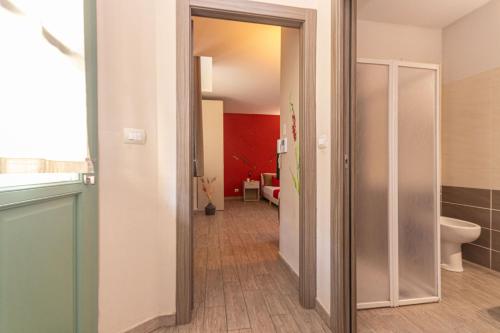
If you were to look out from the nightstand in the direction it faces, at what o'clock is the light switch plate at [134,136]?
The light switch plate is roughly at 12 o'clock from the nightstand.

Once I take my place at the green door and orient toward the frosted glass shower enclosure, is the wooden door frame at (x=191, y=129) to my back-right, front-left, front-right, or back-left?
front-left

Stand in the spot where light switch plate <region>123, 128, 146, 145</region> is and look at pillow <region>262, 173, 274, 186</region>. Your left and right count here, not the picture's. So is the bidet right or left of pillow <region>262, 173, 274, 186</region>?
right

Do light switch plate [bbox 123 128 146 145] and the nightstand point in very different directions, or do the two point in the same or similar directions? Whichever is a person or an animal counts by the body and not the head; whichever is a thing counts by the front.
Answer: same or similar directions

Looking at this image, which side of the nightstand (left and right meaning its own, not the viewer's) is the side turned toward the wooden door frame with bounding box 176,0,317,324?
front

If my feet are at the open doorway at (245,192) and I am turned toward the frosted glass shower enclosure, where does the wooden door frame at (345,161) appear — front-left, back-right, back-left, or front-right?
front-right

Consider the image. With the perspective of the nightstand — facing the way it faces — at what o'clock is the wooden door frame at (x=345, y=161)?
The wooden door frame is roughly at 12 o'clock from the nightstand.

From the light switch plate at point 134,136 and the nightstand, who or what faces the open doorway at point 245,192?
the nightstand

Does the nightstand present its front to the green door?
yes

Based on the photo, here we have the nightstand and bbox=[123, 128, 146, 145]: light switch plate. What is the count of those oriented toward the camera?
2

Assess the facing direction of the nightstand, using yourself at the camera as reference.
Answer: facing the viewer

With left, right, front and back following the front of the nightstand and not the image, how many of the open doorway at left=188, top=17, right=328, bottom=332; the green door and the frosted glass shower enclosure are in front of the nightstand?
3

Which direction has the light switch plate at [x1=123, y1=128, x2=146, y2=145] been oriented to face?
toward the camera
